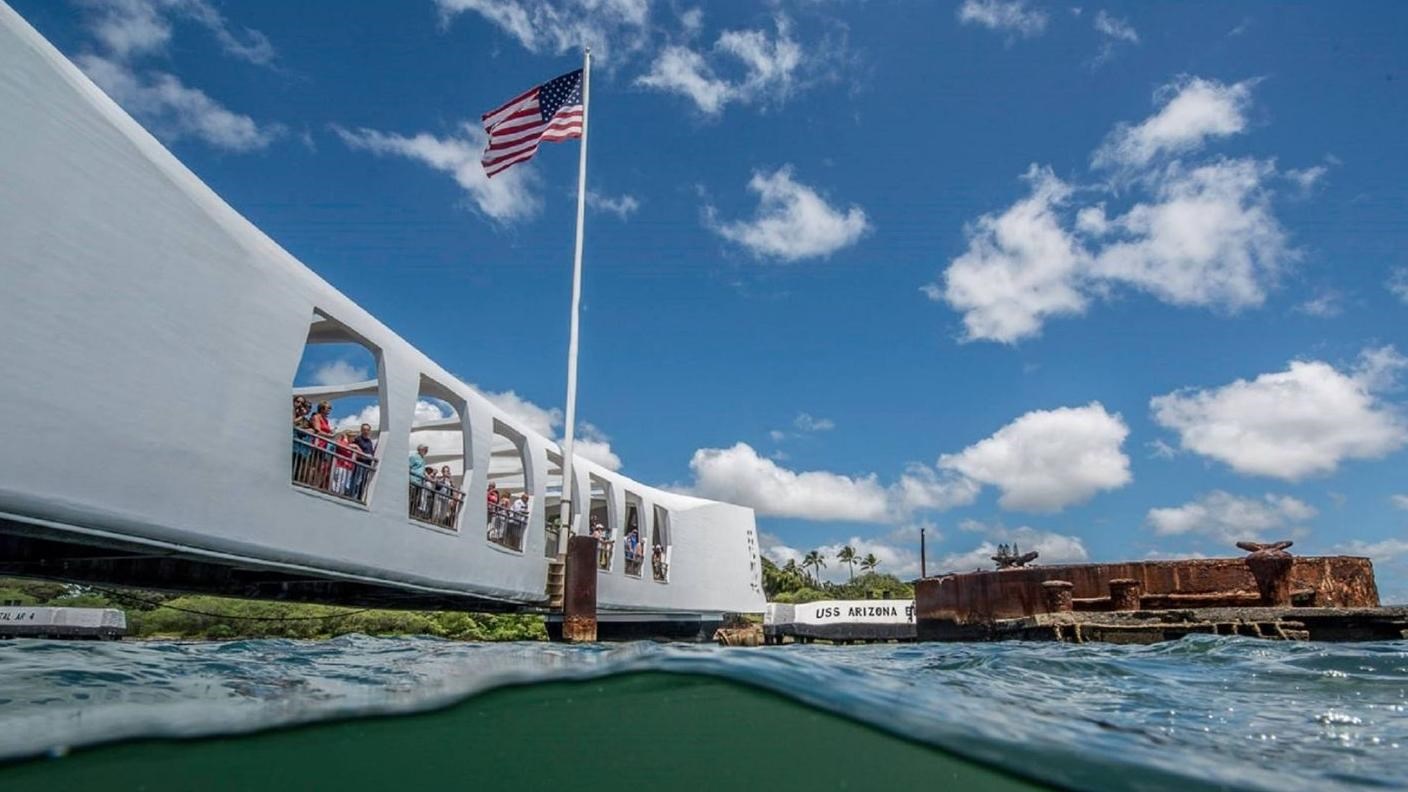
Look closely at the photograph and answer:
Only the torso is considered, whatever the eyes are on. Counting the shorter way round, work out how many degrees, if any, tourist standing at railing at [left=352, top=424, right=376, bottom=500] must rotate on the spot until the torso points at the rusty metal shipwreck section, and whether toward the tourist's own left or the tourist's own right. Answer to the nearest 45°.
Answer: approximately 45° to the tourist's own left

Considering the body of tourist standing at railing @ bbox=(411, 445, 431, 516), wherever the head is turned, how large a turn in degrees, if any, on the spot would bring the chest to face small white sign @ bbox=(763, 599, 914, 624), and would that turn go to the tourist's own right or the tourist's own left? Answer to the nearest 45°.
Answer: approximately 90° to the tourist's own left

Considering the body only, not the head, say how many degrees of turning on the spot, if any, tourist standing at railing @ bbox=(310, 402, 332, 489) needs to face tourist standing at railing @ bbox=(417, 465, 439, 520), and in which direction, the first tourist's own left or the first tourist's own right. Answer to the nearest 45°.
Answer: approximately 90° to the first tourist's own left

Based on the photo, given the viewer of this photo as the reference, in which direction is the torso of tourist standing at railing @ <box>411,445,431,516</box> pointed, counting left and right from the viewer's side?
facing the viewer and to the right of the viewer

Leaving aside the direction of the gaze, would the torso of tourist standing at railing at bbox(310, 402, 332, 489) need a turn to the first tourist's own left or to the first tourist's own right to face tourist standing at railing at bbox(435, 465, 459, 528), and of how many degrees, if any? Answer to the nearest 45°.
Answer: approximately 90° to the first tourist's own left

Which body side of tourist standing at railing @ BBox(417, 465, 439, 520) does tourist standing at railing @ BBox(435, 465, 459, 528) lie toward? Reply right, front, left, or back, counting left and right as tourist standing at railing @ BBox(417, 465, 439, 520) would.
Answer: left

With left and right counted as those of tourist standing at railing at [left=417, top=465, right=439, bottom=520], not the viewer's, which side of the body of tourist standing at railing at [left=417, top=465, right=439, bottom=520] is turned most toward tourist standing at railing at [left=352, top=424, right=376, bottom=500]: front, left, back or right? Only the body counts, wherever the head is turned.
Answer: right

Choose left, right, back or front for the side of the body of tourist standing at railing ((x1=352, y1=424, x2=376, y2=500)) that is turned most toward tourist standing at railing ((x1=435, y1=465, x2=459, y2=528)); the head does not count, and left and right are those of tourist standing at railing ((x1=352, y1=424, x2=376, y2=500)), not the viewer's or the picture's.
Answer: left

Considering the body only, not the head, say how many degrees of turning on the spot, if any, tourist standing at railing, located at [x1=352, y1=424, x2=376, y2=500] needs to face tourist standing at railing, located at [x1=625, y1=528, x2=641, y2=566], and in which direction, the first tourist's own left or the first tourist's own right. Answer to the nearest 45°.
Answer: approximately 90° to the first tourist's own left
